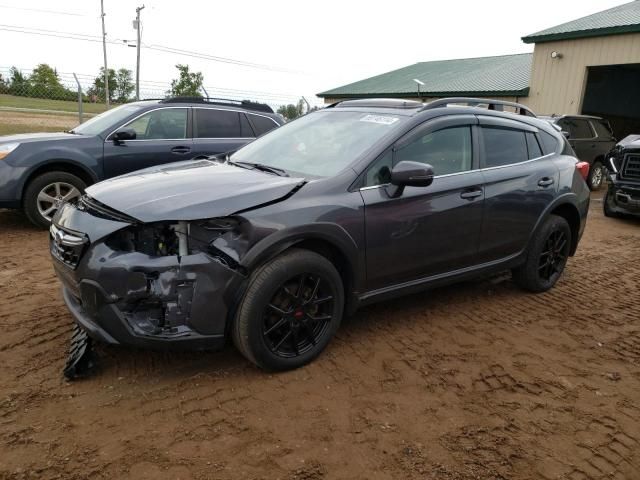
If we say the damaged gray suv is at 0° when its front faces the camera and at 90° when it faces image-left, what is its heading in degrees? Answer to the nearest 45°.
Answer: approximately 45°

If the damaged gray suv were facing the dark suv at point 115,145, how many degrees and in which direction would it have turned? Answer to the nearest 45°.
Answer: approximately 90° to its right

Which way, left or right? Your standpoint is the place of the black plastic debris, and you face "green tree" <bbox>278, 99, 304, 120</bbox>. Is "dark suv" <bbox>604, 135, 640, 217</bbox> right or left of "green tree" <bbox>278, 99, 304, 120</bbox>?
right

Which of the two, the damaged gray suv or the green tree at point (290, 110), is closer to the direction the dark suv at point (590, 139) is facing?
the damaged gray suv

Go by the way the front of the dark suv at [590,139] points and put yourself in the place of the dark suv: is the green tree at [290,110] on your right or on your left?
on your right

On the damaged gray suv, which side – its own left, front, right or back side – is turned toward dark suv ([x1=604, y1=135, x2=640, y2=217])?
back

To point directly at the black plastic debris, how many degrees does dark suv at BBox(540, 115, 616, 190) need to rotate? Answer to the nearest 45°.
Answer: approximately 45° to its left

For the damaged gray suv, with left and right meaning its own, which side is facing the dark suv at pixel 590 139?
back
